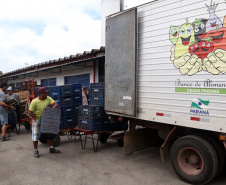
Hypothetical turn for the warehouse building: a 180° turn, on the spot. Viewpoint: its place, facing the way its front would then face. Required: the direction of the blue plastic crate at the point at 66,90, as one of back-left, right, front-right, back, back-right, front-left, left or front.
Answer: back-right

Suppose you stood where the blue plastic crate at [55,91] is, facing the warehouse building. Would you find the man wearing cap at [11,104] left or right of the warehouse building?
left

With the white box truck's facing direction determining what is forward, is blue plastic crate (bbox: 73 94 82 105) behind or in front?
behind

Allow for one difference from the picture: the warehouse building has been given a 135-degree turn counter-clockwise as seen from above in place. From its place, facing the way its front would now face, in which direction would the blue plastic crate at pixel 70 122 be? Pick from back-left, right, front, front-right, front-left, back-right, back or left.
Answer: right

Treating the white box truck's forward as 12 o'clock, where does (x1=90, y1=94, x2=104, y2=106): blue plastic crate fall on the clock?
The blue plastic crate is roughly at 6 o'clock from the white box truck.

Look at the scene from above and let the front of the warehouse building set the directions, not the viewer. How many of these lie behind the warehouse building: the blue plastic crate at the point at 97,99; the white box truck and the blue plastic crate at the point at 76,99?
0

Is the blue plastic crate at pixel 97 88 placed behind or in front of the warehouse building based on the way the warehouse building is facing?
in front

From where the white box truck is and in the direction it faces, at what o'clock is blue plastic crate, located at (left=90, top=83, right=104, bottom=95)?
The blue plastic crate is roughly at 6 o'clock from the white box truck.

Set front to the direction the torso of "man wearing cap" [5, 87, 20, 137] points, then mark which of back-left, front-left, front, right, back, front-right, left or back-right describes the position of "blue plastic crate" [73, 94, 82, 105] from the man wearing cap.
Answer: left

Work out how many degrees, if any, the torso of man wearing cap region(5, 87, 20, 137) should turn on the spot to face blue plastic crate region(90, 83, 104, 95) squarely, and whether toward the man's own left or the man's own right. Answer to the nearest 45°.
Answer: approximately 90° to the man's own left

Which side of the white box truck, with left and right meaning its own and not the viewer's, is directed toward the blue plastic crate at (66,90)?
back

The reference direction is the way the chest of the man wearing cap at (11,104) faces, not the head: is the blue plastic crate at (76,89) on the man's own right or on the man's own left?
on the man's own left

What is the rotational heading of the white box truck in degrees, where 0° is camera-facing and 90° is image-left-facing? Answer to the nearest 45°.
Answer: approximately 315°
